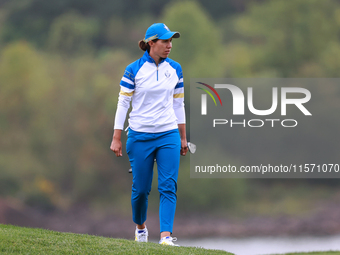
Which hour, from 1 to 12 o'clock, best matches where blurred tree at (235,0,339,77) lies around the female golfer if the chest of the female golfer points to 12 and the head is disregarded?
The blurred tree is roughly at 7 o'clock from the female golfer.

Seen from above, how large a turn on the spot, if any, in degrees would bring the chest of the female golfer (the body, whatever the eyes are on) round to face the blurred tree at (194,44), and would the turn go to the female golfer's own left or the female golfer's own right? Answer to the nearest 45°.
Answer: approximately 180°

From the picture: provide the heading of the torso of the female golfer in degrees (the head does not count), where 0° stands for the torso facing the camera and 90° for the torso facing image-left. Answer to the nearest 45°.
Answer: approximately 0°

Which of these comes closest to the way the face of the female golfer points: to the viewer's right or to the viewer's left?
to the viewer's right

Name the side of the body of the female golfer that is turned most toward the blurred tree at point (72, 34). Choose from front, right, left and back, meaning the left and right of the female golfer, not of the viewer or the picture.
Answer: back
